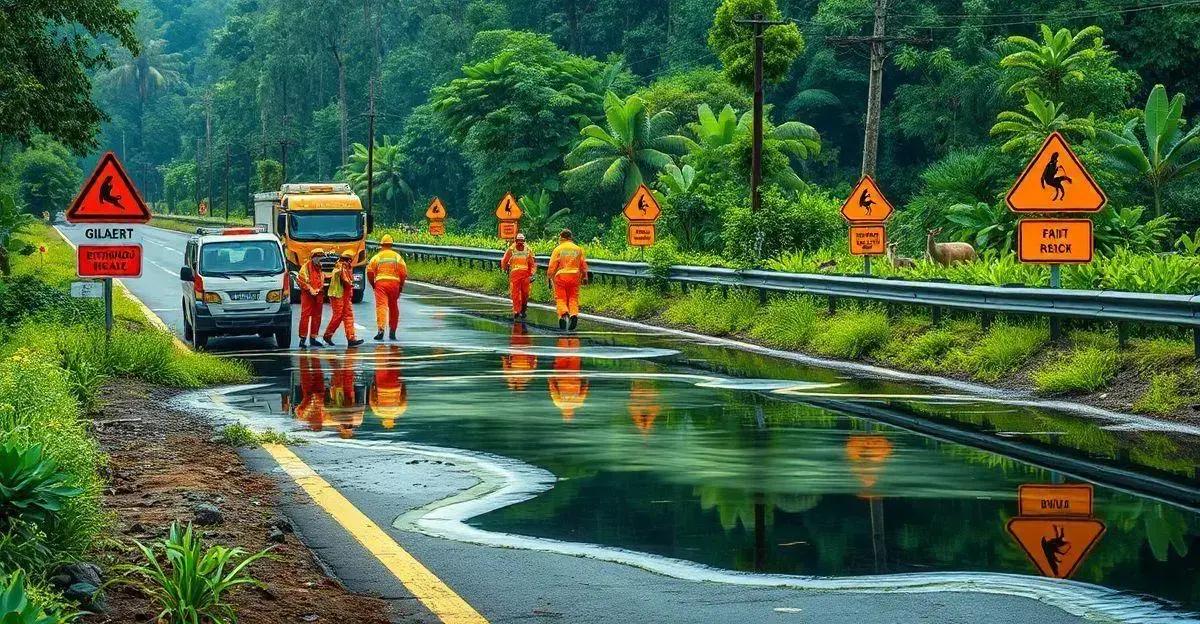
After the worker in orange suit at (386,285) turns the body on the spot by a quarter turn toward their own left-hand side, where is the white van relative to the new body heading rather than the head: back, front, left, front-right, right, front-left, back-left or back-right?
front

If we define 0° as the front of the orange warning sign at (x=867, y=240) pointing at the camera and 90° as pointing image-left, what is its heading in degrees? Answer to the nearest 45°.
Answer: approximately 0°

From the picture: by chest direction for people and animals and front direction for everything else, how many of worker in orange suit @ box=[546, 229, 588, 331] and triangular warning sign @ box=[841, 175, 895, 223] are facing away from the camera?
1

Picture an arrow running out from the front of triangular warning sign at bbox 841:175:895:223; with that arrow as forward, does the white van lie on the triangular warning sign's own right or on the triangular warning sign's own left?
on the triangular warning sign's own right

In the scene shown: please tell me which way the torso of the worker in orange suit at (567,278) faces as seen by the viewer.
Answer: away from the camera

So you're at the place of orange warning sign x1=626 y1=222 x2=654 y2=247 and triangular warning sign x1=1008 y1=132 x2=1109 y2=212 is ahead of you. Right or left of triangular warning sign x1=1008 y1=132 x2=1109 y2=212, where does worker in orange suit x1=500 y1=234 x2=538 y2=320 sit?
right

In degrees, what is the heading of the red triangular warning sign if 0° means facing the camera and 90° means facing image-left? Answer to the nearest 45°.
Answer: approximately 0°

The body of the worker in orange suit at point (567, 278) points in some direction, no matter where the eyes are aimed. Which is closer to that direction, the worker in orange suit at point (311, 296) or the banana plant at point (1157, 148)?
the banana plant

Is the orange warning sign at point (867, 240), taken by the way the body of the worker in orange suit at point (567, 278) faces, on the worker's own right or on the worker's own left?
on the worker's own right

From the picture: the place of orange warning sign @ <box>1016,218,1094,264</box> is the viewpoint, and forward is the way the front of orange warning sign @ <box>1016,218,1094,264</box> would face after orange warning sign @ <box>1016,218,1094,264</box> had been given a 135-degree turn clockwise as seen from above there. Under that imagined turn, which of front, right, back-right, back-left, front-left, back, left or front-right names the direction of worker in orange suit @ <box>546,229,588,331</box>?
front

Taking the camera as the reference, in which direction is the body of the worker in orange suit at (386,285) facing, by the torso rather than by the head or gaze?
away from the camera

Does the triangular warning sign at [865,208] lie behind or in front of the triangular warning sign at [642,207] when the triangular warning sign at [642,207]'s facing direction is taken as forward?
in front

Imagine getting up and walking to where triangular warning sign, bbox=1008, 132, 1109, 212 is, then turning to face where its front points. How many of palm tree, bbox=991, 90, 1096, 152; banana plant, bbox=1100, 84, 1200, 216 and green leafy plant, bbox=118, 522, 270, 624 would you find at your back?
2

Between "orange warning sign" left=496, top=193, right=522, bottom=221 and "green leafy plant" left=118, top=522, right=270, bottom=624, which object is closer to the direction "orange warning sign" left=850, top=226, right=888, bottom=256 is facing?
the green leafy plant
